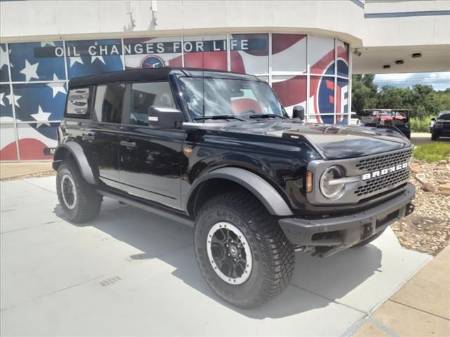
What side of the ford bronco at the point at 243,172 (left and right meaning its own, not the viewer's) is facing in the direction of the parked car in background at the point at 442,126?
left

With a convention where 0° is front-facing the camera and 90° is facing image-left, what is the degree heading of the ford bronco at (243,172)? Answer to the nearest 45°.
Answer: approximately 315°
